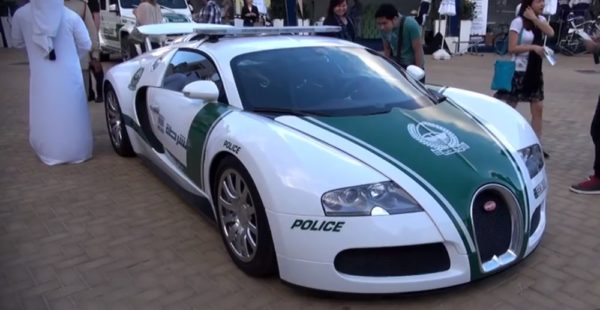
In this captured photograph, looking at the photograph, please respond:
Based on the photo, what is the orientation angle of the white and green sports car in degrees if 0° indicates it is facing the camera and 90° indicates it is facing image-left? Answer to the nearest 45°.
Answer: approximately 315°

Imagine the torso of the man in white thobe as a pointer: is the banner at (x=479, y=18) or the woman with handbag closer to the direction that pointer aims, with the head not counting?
the banner

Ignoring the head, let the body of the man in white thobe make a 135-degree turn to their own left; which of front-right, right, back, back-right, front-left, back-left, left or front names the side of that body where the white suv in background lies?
back-right

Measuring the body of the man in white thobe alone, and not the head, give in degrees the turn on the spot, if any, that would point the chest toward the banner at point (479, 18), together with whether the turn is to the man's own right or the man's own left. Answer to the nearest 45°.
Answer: approximately 45° to the man's own right

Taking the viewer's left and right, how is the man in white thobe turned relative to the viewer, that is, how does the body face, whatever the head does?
facing away from the viewer

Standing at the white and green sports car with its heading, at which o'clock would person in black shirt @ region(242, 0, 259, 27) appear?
The person in black shirt is roughly at 7 o'clock from the white and green sports car.

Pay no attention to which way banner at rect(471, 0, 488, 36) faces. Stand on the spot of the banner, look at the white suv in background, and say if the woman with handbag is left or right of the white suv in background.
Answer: left

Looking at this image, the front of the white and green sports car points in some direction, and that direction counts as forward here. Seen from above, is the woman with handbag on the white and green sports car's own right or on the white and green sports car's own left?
on the white and green sports car's own left

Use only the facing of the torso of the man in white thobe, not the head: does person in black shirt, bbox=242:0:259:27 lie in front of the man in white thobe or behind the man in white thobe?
in front

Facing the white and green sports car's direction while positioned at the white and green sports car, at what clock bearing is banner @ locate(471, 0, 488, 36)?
The banner is roughly at 8 o'clock from the white and green sports car.
